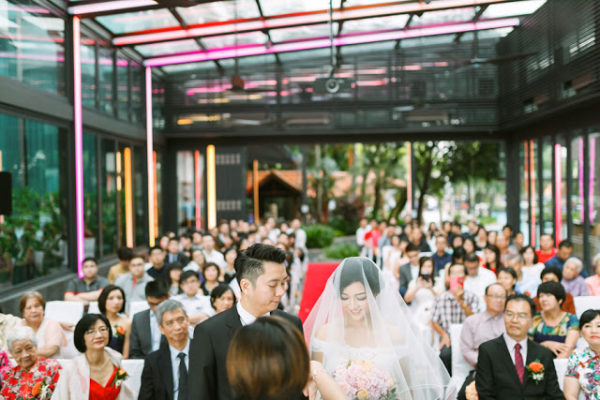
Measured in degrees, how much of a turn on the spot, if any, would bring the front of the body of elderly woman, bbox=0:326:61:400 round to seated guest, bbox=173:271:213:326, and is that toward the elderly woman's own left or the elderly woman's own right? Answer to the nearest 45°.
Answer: approximately 135° to the elderly woman's own left

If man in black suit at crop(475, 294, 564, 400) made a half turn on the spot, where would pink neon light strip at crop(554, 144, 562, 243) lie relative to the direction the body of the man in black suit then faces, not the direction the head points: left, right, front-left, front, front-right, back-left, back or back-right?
front

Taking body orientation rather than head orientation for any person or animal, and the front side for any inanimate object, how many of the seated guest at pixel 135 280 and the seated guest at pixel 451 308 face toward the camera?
2

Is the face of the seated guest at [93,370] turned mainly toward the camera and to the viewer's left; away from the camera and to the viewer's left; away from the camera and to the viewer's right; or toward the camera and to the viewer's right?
toward the camera and to the viewer's right

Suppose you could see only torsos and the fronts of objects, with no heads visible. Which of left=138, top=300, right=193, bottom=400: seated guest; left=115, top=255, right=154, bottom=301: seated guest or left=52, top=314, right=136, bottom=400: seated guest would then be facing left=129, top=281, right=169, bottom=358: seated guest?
left=115, top=255, right=154, bottom=301: seated guest

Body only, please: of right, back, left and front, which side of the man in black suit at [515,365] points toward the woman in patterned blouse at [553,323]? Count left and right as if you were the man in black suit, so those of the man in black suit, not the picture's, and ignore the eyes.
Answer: back
